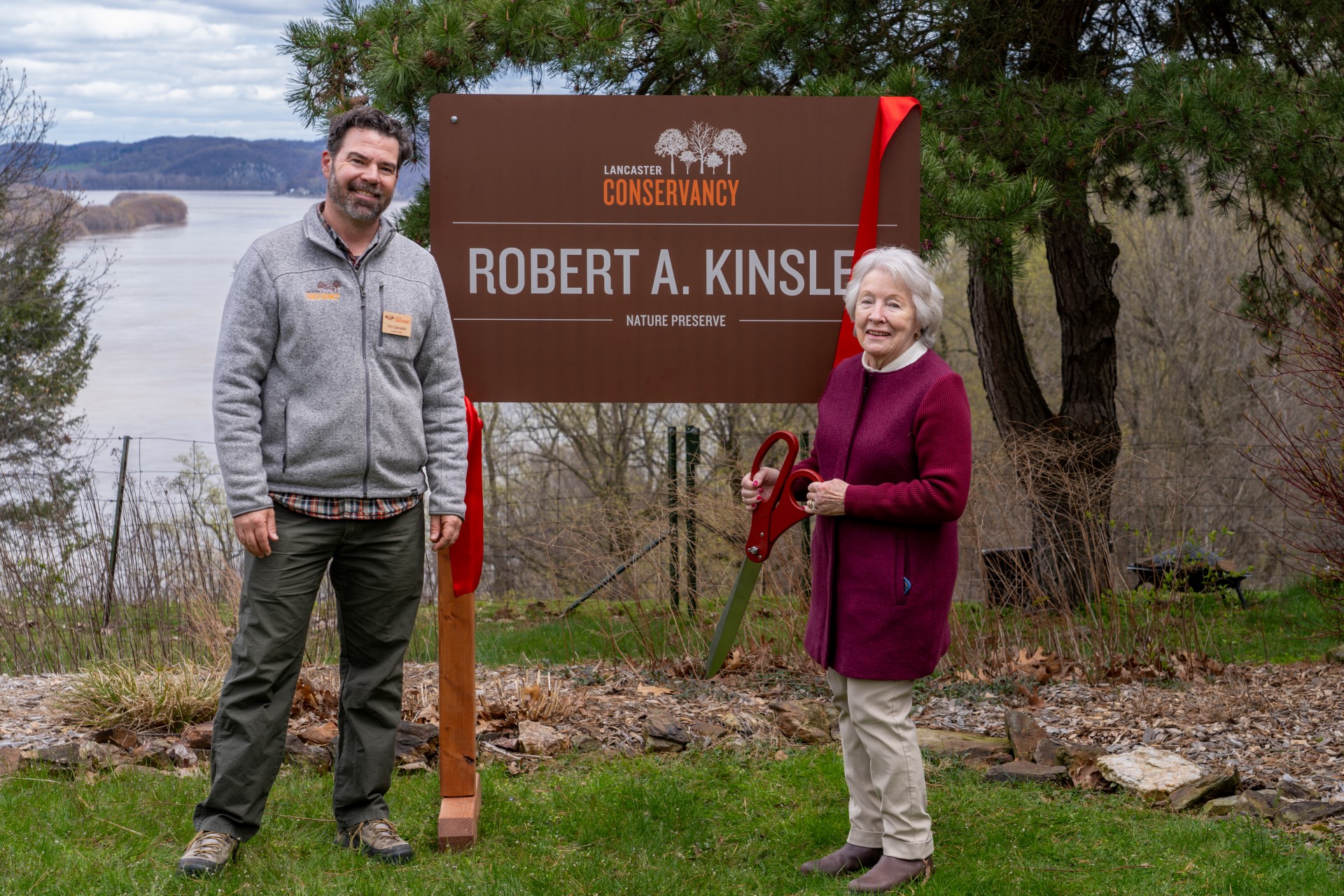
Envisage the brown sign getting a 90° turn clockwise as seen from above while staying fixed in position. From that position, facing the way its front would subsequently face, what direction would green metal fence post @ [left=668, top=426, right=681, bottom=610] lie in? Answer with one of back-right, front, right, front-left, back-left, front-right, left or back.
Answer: right

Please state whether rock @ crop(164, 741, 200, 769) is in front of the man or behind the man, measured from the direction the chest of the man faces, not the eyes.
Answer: behind

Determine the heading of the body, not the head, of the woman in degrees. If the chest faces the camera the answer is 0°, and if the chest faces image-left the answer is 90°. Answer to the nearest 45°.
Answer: approximately 45°

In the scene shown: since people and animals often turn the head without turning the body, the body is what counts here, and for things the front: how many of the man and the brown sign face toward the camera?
2

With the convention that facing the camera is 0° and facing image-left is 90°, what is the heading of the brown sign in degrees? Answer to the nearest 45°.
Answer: approximately 0°
